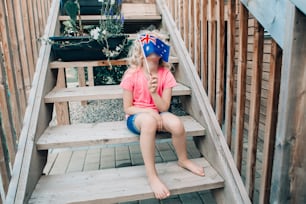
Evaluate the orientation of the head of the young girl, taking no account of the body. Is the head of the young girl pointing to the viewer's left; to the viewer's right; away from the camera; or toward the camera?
toward the camera

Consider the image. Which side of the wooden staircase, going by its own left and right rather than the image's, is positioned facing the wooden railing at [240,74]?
left

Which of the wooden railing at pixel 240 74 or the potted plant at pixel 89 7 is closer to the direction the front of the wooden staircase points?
the wooden railing

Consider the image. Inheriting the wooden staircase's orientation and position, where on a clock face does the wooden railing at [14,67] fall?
The wooden railing is roughly at 4 o'clock from the wooden staircase.

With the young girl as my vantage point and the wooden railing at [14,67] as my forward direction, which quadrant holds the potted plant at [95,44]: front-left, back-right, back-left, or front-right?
front-right

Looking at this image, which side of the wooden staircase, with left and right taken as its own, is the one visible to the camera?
front
